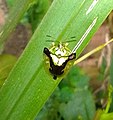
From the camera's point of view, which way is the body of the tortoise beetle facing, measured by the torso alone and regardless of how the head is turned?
away from the camera
